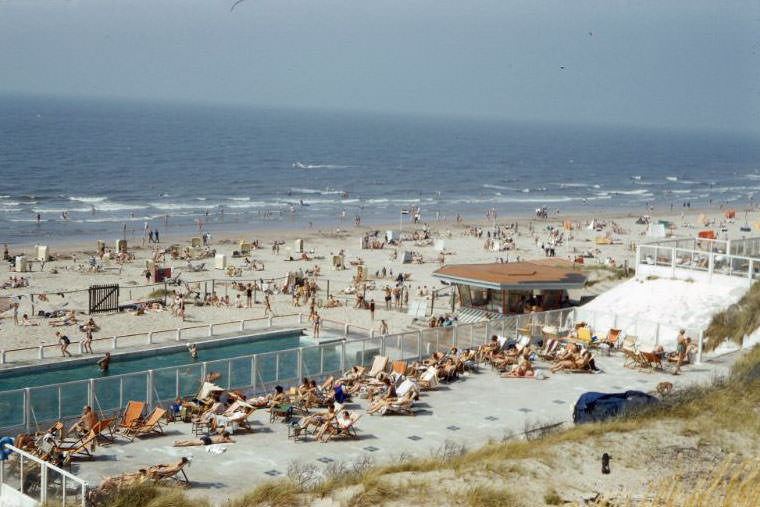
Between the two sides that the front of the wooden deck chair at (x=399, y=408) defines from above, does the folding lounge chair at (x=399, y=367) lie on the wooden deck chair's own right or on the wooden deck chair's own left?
on the wooden deck chair's own right

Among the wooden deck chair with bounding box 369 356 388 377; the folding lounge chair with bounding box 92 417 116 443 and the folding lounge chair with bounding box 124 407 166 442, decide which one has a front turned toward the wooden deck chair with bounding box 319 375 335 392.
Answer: the wooden deck chair with bounding box 369 356 388 377

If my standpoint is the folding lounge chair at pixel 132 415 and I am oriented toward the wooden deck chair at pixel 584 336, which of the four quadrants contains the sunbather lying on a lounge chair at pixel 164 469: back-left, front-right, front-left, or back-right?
back-right

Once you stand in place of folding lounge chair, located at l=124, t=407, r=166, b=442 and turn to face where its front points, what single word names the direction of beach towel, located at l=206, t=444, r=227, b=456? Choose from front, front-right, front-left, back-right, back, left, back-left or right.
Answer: left

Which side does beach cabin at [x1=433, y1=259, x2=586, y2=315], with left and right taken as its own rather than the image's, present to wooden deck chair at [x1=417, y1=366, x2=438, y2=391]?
front

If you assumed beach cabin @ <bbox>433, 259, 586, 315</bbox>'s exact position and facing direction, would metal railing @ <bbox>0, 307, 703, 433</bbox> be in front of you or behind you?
in front

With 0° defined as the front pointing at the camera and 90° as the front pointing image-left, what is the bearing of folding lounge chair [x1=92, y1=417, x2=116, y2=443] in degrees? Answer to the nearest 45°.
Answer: approximately 90°

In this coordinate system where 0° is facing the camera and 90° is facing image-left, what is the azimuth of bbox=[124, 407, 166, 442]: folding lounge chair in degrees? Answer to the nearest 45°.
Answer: approximately 45°

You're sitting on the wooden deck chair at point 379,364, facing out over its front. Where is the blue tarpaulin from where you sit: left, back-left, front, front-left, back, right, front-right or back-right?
left

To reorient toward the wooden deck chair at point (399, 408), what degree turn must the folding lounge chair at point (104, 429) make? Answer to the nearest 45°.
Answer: approximately 180°

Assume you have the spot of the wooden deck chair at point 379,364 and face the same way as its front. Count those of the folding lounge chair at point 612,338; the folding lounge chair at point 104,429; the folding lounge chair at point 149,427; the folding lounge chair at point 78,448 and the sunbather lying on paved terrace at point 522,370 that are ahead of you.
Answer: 3

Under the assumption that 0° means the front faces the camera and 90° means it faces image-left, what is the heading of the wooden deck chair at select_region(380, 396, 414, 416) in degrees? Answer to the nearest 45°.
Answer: approximately 90°

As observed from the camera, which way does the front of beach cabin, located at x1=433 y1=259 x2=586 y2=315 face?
facing the viewer

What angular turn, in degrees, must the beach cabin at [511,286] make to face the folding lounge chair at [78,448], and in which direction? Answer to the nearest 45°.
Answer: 0° — it already faces it

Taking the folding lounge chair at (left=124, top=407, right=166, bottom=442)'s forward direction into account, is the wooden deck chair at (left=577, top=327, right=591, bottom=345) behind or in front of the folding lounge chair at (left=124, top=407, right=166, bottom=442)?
behind

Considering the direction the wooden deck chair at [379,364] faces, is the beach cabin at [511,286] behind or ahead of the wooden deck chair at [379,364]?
behind
